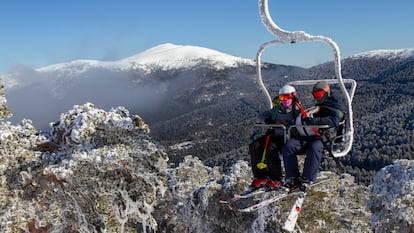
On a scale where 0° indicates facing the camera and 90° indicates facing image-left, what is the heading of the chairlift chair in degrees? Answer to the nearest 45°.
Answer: approximately 45°

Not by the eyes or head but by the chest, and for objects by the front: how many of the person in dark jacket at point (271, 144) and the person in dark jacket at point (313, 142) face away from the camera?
0

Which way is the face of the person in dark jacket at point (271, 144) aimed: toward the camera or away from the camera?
toward the camera

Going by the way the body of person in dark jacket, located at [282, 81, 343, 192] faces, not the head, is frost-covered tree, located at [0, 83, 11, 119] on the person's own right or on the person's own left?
on the person's own right

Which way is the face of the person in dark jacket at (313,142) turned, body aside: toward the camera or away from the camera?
toward the camera

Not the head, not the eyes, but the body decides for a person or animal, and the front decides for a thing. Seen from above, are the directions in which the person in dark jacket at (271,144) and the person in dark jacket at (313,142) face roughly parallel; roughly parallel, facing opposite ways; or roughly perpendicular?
roughly parallel

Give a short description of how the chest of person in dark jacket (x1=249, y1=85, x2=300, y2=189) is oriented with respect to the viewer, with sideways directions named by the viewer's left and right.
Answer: facing the viewer and to the left of the viewer
